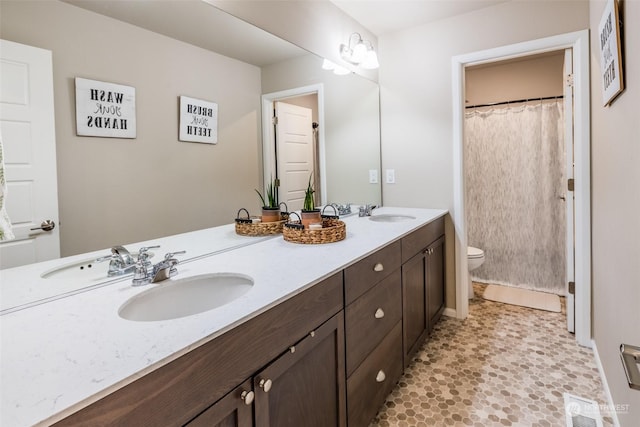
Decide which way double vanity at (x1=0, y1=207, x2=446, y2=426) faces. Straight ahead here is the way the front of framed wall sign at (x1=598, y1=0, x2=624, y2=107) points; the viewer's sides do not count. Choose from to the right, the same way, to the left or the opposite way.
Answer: the opposite way

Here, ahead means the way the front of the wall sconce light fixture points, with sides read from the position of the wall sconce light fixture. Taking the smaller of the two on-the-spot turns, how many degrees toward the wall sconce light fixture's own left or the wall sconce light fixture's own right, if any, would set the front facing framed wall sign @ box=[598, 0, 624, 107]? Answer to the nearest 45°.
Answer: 0° — it already faces it

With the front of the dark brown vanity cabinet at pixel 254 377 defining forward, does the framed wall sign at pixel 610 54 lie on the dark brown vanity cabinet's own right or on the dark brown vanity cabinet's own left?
on the dark brown vanity cabinet's own left

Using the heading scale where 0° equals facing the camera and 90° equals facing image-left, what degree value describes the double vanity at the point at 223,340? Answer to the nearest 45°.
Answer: approximately 315°

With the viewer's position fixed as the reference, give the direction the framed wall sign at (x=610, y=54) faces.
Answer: facing to the left of the viewer

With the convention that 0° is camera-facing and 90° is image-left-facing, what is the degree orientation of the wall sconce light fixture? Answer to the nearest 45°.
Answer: approximately 315°

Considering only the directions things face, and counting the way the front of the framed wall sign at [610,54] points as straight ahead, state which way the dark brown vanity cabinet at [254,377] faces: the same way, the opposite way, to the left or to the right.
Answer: the opposite way

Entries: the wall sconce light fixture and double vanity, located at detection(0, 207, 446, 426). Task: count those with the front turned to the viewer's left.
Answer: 0
